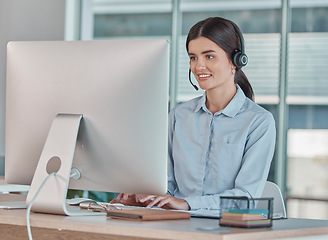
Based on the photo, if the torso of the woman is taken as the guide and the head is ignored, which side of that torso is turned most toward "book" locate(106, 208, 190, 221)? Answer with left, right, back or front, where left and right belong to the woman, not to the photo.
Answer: front

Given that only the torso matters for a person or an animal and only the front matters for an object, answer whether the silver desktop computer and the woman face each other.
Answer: yes

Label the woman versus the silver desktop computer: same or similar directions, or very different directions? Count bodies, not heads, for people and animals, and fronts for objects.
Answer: very different directions

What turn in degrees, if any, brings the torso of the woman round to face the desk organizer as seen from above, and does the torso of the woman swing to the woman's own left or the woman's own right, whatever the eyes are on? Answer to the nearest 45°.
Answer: approximately 45° to the woman's own left

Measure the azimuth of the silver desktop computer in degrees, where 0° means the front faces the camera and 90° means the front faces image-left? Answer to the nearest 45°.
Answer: approximately 225°

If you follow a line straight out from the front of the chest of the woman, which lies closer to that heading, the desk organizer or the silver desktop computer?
the silver desktop computer

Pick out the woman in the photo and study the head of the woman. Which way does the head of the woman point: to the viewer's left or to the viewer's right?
to the viewer's left

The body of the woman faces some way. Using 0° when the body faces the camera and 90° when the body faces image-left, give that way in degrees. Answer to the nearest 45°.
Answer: approximately 45°

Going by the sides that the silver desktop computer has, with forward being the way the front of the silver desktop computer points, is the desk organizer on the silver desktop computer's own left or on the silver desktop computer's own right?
on the silver desktop computer's own right

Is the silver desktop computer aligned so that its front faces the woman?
yes

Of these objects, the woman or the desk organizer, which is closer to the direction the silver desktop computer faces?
the woman
